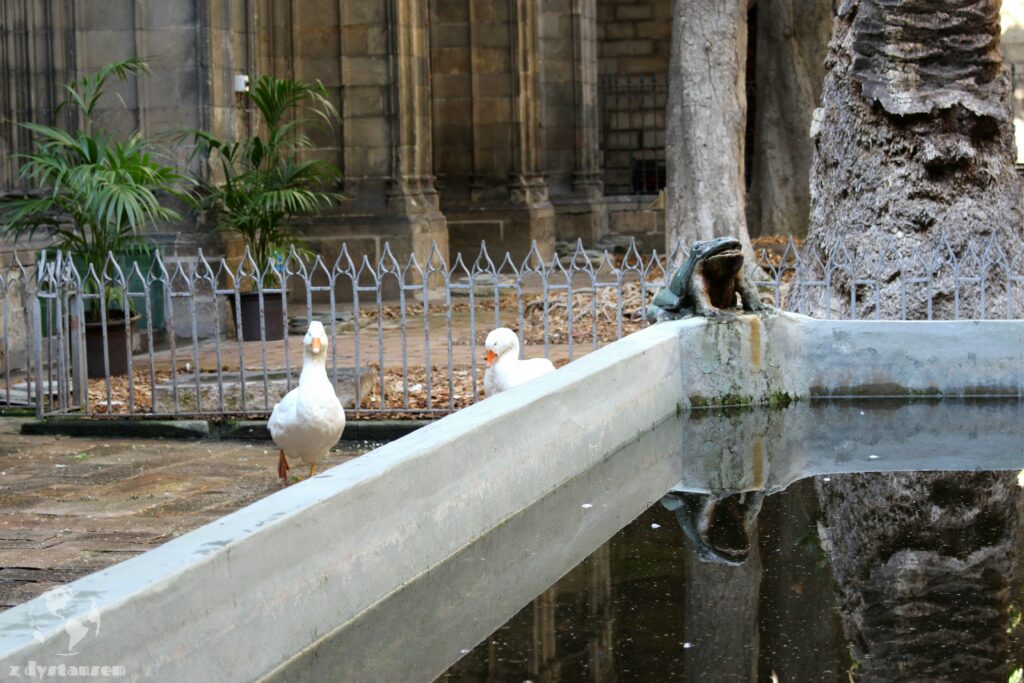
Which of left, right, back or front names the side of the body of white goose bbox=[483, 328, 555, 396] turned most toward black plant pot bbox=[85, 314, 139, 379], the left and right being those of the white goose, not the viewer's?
right

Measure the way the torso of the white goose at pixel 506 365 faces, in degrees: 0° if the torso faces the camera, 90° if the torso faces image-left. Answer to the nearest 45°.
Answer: approximately 45°

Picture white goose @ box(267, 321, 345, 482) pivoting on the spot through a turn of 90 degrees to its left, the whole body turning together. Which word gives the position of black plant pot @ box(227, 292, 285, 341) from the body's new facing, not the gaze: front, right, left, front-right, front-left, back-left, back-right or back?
left

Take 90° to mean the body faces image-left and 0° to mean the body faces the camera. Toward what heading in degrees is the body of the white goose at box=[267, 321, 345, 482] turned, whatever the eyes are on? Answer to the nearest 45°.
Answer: approximately 0°

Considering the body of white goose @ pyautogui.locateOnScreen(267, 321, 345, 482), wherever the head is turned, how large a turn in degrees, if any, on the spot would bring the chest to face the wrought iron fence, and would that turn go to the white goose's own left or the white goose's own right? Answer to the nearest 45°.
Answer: approximately 180°

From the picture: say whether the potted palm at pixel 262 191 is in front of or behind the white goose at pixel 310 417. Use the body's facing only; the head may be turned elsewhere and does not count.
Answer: behind

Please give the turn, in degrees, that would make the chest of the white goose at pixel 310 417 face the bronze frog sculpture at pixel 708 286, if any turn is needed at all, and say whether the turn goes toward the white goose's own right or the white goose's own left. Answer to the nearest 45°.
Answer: approximately 135° to the white goose's own left
